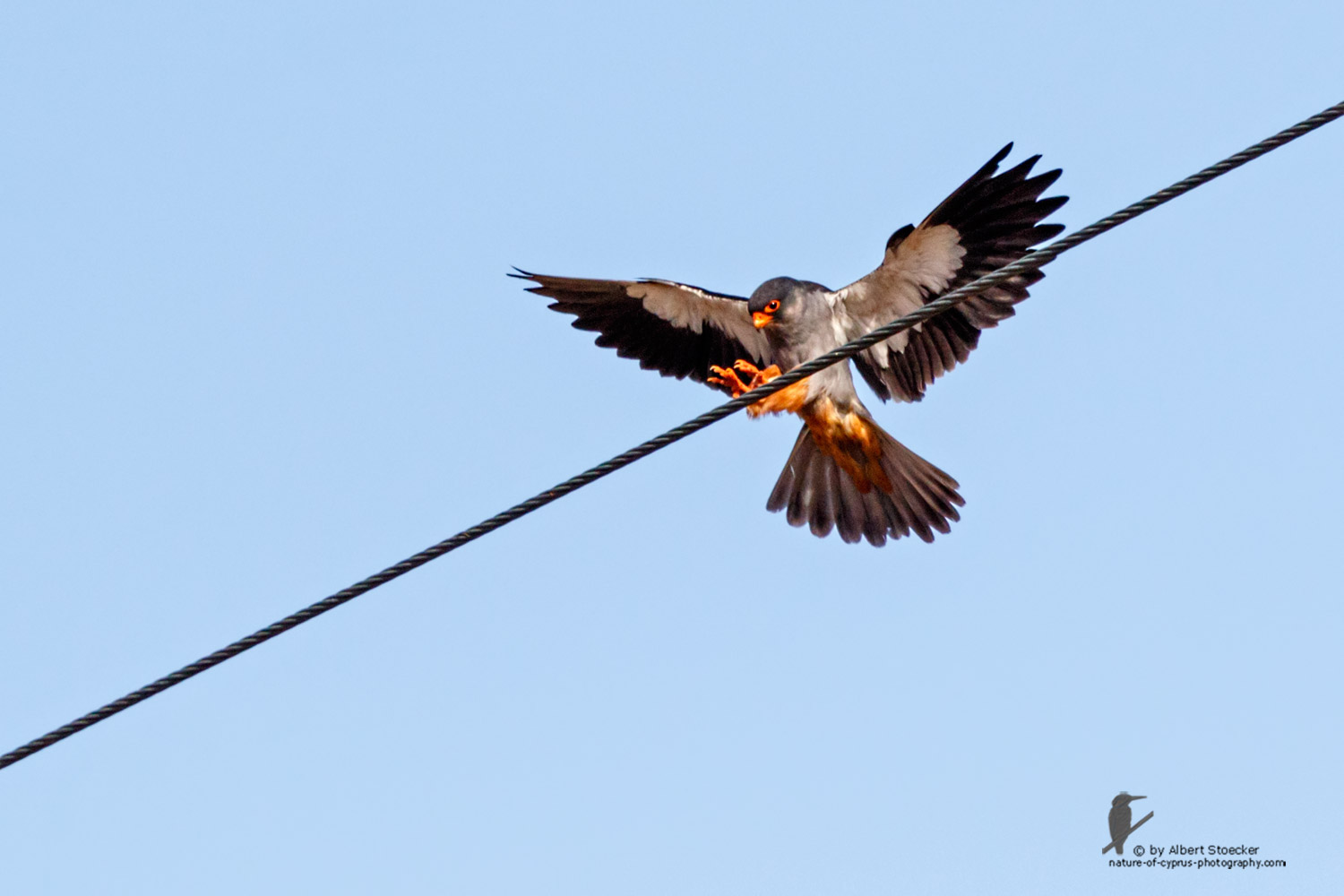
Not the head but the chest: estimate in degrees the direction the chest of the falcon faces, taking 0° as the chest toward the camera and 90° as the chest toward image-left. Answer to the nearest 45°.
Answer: approximately 45°
